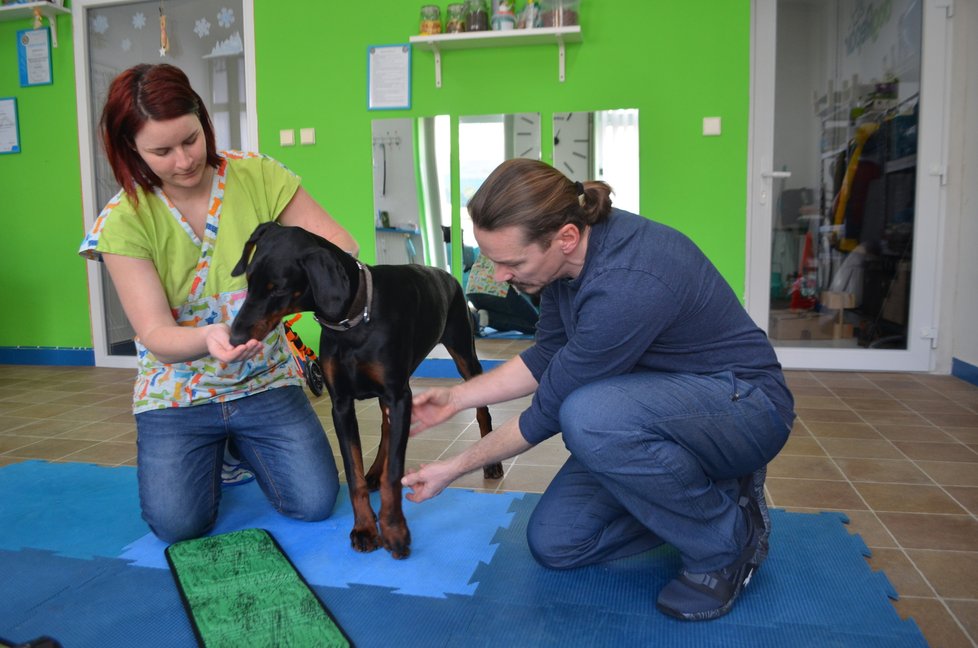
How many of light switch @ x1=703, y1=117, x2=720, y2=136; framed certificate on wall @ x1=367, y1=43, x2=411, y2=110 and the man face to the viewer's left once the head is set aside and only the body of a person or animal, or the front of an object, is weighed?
1

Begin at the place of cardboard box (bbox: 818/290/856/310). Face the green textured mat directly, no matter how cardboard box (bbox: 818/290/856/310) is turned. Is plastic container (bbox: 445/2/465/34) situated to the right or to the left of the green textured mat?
right

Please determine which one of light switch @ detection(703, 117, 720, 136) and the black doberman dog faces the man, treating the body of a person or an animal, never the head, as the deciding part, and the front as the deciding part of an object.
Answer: the light switch

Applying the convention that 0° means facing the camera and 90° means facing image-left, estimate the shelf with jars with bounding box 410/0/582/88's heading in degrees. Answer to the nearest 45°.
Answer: approximately 0°

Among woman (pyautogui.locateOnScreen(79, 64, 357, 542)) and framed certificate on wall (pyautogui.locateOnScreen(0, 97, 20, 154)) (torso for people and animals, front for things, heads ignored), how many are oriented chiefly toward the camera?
2

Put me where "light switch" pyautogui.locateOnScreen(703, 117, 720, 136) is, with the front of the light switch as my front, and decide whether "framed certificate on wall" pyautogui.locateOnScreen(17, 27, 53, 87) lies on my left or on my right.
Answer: on my right

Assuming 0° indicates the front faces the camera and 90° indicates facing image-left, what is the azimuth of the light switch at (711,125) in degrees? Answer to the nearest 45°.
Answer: approximately 0°

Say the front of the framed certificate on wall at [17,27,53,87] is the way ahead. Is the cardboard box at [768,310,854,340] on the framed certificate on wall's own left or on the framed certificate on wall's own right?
on the framed certificate on wall's own left

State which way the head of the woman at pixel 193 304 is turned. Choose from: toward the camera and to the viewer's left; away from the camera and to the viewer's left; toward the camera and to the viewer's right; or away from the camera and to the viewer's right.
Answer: toward the camera and to the viewer's right

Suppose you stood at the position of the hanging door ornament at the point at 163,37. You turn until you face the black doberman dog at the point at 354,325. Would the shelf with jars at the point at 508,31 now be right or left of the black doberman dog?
left

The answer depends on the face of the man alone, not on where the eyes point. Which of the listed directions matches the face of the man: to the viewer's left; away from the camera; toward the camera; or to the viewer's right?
to the viewer's left

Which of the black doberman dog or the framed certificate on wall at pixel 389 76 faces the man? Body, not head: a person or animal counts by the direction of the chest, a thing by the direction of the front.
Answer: the framed certificate on wall

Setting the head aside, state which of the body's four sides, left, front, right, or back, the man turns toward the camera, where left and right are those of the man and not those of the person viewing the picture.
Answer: left
